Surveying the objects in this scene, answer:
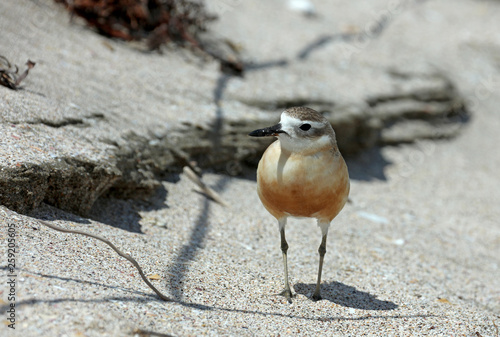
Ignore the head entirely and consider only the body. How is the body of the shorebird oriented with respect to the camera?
toward the camera
